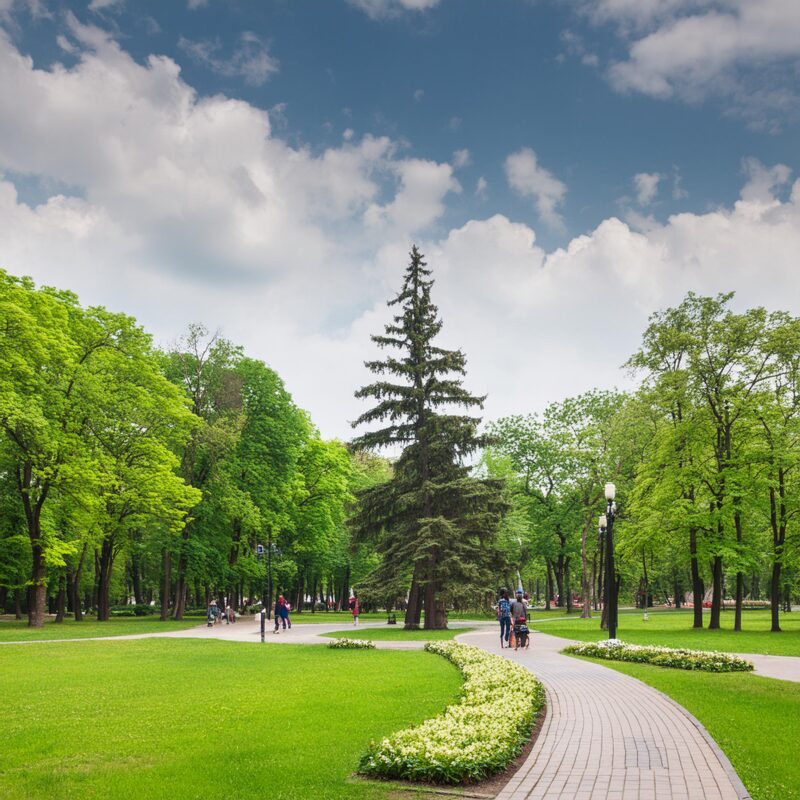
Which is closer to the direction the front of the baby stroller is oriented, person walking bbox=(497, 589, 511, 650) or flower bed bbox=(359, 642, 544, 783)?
the flower bed

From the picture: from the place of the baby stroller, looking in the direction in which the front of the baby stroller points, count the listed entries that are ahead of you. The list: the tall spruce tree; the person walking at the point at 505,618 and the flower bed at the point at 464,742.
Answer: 1

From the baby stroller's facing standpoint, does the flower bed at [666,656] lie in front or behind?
in front

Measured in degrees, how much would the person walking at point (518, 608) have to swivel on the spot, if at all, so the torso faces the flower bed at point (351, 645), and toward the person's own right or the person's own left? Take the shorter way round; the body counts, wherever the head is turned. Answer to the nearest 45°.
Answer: approximately 90° to the person's own left
